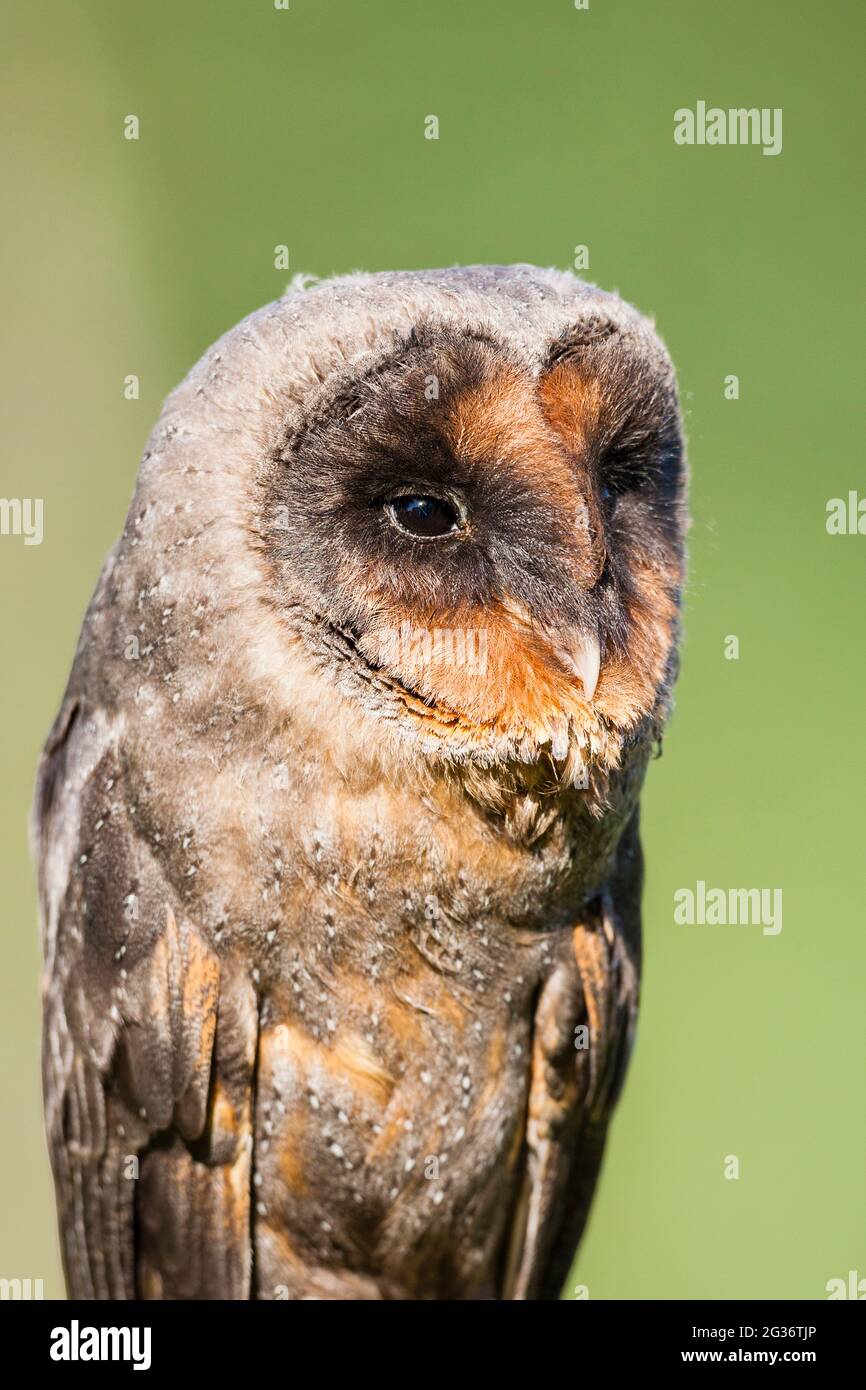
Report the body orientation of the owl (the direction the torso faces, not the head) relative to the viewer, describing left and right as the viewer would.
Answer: facing the viewer and to the right of the viewer
